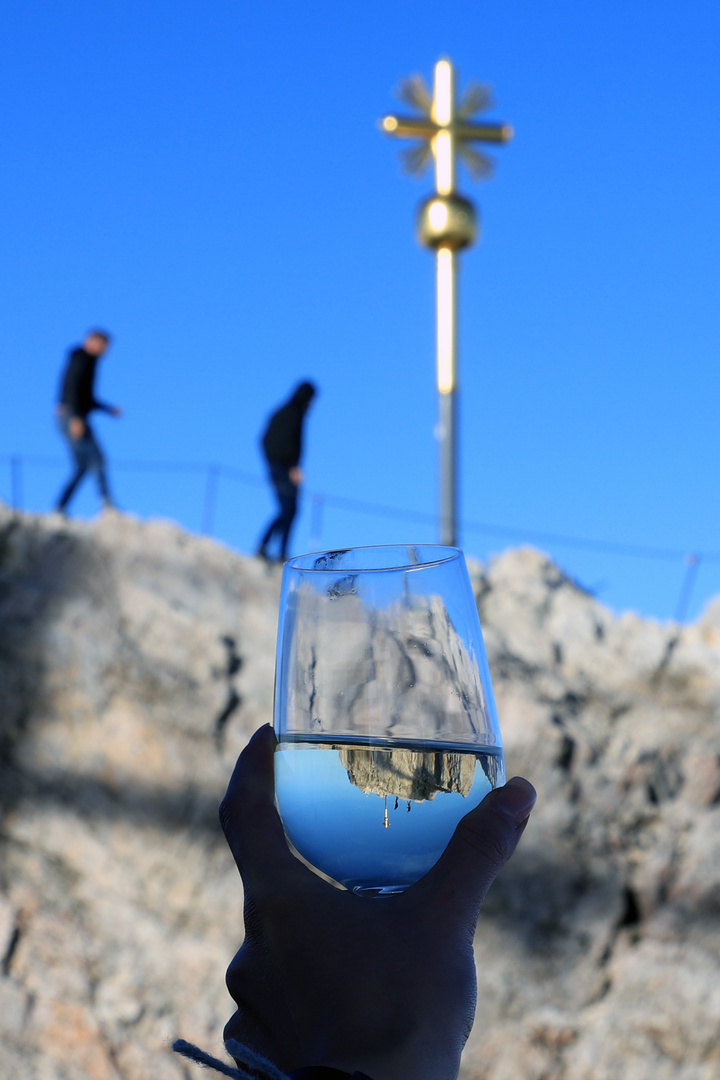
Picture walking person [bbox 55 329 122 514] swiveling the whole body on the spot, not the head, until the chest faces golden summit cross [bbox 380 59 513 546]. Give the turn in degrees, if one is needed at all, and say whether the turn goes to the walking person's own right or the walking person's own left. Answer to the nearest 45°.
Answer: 0° — they already face it

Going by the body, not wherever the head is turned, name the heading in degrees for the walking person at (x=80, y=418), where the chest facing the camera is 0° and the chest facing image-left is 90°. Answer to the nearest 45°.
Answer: approximately 270°
